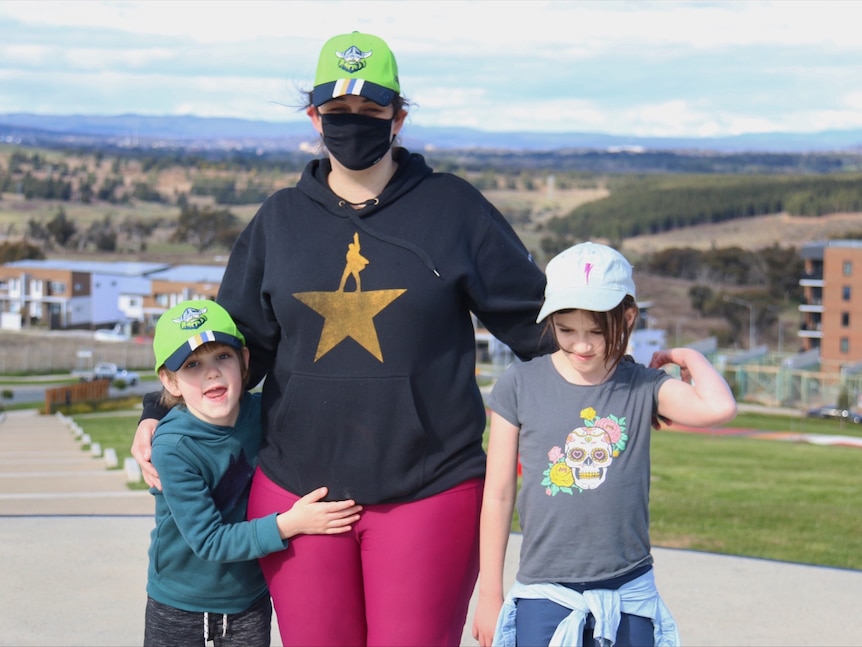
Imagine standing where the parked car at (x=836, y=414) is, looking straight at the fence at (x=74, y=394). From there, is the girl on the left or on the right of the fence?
left

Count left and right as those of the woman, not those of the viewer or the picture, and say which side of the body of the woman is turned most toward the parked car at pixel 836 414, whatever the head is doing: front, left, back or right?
back

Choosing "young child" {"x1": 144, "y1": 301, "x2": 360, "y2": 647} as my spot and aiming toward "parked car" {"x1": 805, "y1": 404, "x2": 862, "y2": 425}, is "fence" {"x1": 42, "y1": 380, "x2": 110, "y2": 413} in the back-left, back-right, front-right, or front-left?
front-left

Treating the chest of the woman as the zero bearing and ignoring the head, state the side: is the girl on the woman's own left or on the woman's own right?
on the woman's own left

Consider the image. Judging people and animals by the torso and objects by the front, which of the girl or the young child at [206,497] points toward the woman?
the young child

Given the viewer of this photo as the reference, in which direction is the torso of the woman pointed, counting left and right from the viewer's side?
facing the viewer

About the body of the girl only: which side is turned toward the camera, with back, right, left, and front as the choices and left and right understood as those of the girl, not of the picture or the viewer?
front

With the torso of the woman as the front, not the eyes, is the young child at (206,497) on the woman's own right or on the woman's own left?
on the woman's own right

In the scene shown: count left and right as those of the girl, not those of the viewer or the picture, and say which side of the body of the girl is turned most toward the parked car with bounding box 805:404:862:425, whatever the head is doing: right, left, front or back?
back

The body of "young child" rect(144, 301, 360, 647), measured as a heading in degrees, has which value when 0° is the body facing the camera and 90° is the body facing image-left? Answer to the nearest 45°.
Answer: approximately 315°
